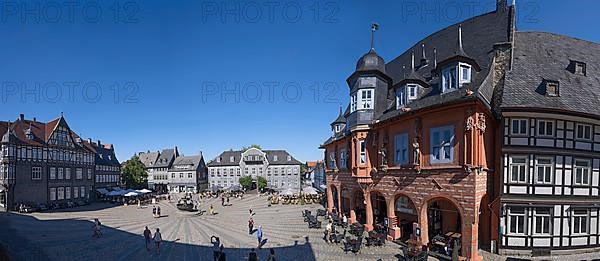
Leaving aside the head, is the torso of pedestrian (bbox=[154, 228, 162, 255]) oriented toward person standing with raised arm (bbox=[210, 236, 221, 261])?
no

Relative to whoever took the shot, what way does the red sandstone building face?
facing the viewer and to the left of the viewer

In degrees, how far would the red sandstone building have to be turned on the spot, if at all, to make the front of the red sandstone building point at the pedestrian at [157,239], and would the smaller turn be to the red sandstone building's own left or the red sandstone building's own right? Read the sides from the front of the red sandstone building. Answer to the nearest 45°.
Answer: approximately 45° to the red sandstone building's own right

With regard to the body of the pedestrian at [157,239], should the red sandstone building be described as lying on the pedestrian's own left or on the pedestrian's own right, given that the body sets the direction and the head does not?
on the pedestrian's own right

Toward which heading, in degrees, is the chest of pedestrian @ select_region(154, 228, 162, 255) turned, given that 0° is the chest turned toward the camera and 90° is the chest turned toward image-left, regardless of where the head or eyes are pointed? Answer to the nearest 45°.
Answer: approximately 180°

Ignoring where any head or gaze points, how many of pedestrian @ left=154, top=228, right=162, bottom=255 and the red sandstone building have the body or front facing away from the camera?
1

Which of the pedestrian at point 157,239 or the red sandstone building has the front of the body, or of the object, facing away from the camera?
the pedestrian
